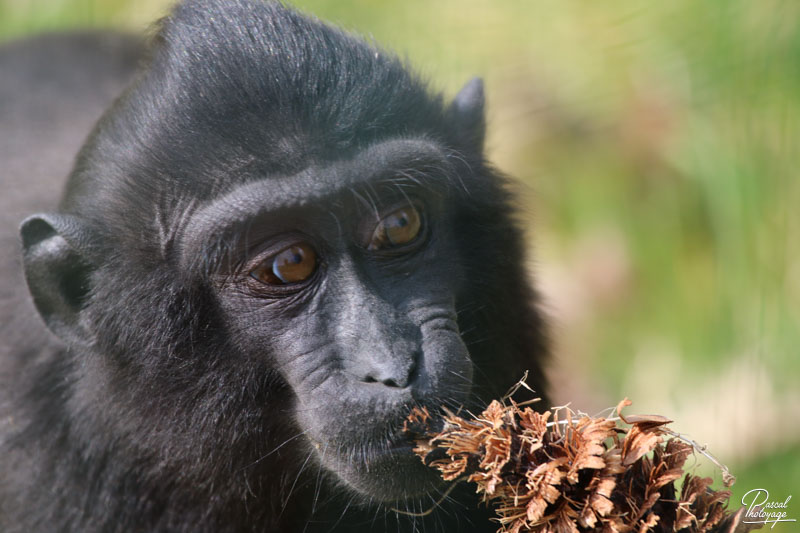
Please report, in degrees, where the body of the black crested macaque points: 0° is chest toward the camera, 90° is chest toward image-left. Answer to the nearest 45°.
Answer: approximately 315°
